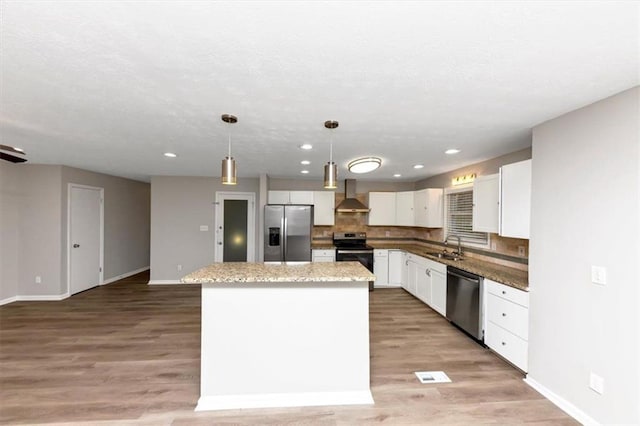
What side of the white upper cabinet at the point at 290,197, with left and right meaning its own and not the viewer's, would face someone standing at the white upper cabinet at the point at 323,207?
left

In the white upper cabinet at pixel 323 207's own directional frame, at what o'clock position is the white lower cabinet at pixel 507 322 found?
The white lower cabinet is roughly at 11 o'clock from the white upper cabinet.

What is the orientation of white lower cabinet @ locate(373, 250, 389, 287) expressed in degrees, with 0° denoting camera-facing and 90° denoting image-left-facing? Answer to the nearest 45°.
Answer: approximately 0°

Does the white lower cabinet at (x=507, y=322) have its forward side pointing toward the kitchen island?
yes

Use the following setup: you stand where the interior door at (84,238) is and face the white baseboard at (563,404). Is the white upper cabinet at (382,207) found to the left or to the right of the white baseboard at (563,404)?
left

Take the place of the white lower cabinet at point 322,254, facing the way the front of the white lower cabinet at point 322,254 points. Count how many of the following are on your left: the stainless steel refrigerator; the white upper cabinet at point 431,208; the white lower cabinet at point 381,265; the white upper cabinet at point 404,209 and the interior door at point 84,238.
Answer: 3

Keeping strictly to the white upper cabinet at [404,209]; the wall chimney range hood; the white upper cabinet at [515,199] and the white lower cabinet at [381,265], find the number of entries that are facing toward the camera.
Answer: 3

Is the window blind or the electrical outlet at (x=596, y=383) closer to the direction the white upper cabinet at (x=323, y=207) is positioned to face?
the electrical outlet

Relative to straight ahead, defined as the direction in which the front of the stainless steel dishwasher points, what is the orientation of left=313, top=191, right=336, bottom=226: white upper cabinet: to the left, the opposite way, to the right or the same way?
to the left
